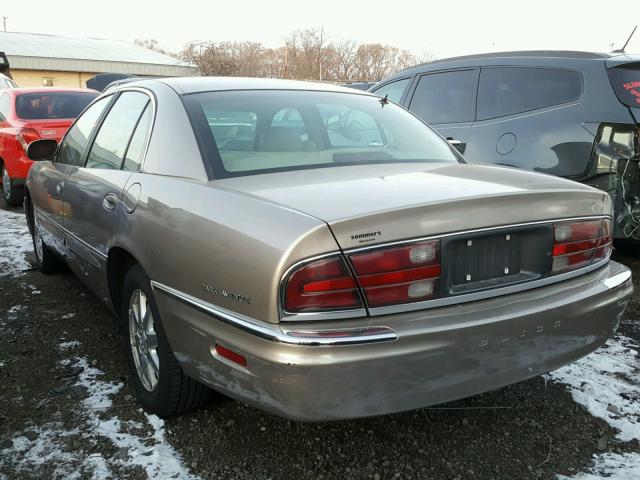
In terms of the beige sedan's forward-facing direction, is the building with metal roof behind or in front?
in front

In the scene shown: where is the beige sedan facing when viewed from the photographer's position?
facing away from the viewer and to the left of the viewer

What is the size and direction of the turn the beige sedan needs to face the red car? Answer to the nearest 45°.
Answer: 0° — it already faces it
